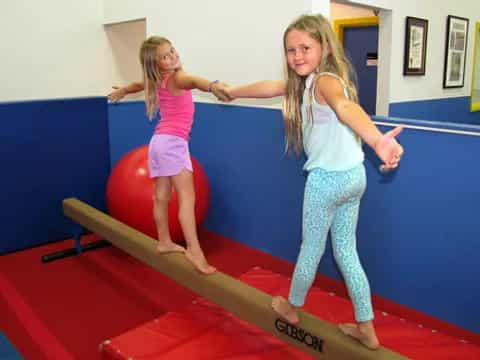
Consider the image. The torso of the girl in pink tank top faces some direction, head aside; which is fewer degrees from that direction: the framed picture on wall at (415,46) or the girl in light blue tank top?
the framed picture on wall

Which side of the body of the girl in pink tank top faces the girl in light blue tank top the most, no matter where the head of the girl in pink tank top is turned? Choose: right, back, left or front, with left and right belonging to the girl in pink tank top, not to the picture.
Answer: right
